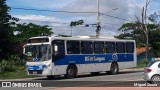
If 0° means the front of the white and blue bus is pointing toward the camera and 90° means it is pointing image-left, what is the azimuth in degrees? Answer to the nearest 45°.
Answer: approximately 45°
